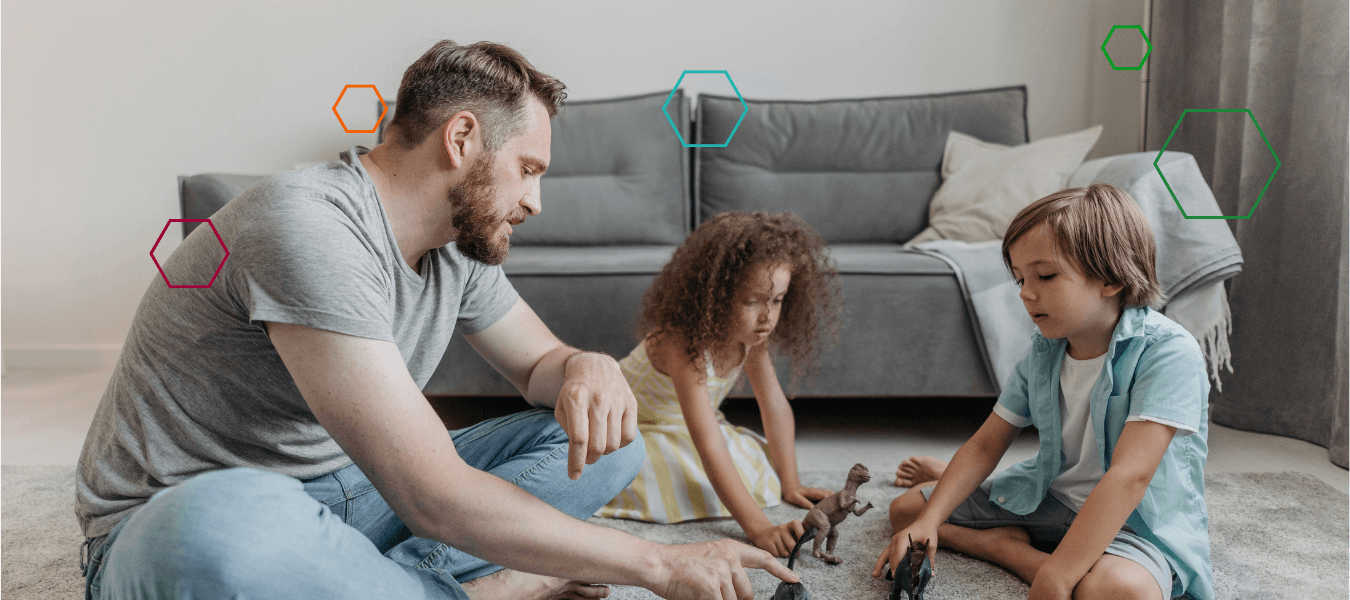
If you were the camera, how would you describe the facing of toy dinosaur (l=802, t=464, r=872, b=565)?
facing to the right of the viewer

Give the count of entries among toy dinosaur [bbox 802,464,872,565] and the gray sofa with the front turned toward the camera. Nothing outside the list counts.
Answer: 1

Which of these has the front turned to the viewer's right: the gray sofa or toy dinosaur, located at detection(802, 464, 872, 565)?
the toy dinosaur

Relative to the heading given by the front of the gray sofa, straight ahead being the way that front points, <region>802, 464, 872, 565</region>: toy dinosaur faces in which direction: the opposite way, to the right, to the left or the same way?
to the left

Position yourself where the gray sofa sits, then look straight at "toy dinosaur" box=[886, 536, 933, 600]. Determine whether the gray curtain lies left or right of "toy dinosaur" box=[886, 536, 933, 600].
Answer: left

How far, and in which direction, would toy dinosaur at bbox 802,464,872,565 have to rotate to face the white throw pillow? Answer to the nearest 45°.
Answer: approximately 90° to its left

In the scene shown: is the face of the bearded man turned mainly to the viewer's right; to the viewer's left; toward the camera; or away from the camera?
to the viewer's right

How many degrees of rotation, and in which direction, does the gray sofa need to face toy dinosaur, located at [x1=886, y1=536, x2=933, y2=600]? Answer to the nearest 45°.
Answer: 0° — it already faces it
